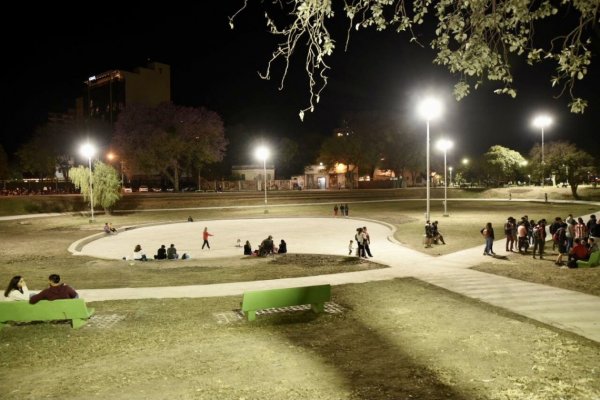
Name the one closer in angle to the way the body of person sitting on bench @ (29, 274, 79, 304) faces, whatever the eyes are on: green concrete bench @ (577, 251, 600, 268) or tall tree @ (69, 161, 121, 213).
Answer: the tall tree

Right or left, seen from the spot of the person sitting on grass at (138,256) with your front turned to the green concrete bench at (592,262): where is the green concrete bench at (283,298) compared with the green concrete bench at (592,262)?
right

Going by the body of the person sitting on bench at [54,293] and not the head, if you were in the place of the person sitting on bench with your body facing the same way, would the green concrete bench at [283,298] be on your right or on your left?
on your right

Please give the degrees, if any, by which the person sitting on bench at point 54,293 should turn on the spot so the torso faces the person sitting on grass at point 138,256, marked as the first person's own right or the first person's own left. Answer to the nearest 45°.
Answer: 0° — they already face them

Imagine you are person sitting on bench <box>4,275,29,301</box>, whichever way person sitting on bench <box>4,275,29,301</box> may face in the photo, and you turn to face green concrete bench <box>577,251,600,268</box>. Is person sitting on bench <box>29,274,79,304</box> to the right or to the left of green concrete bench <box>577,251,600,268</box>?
right

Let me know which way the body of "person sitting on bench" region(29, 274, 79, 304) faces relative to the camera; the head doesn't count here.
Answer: away from the camera
